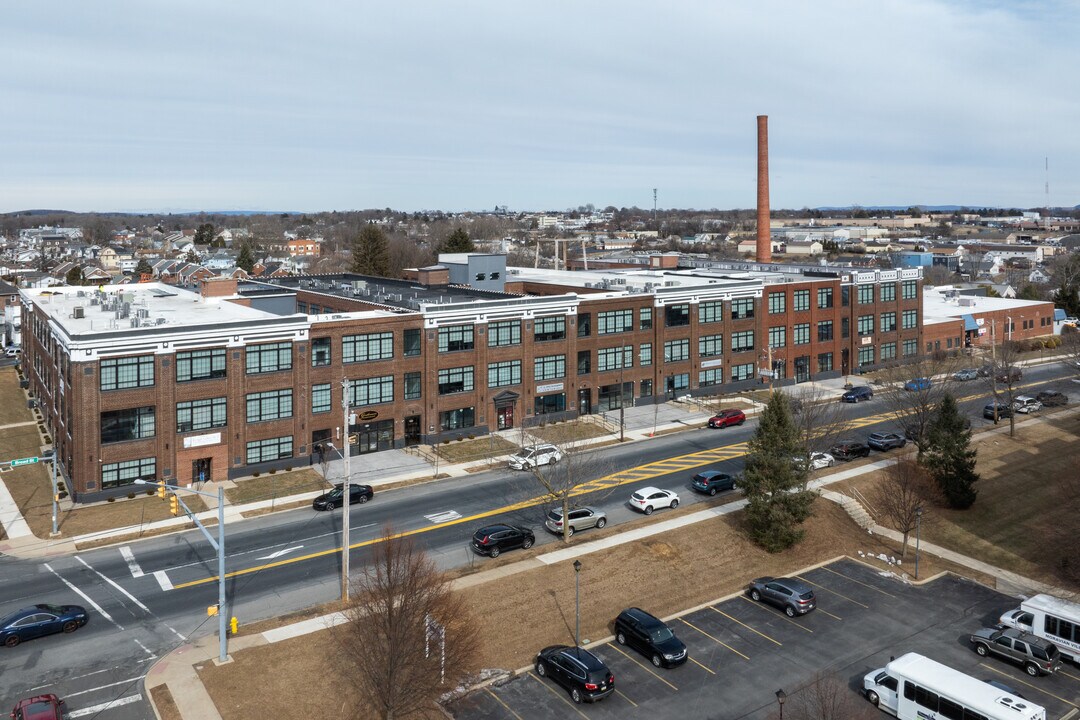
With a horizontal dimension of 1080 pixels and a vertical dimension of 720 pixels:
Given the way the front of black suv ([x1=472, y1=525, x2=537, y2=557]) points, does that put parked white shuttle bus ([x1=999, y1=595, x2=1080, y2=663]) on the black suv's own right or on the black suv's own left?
on the black suv's own right

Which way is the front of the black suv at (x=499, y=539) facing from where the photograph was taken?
facing away from the viewer and to the right of the viewer

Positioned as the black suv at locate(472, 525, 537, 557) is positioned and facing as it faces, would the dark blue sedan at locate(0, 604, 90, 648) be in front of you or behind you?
behind

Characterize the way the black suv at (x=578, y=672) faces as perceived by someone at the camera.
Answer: facing away from the viewer and to the left of the viewer

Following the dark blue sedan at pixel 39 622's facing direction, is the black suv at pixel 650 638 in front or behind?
in front

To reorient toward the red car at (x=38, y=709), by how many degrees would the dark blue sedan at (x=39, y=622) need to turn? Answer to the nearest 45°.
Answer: approximately 90° to its right

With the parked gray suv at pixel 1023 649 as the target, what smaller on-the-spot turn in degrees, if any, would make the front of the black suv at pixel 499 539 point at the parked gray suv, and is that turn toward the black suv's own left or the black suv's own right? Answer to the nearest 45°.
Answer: approximately 90° to the black suv's own right

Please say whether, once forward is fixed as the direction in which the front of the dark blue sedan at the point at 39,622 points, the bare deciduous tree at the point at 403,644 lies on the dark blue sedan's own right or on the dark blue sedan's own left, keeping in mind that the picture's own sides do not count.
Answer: on the dark blue sedan's own right

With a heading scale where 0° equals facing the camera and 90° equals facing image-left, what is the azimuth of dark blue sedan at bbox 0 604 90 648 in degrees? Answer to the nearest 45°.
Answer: approximately 270°

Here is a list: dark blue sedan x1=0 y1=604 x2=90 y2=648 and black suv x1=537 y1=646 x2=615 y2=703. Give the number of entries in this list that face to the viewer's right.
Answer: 1

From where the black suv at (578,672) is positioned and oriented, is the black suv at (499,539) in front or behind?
in front

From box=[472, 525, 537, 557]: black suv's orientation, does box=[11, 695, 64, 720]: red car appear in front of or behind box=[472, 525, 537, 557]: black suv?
behind

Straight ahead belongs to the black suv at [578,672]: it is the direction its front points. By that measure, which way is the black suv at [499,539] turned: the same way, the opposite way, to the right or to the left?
to the right
